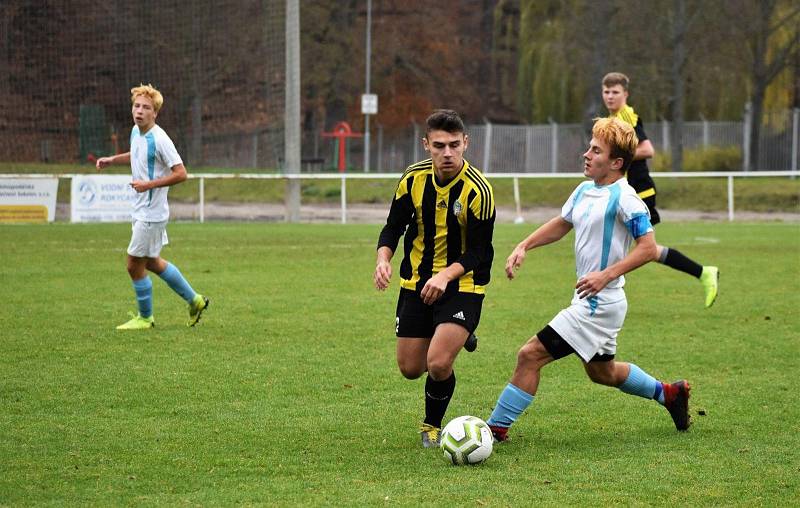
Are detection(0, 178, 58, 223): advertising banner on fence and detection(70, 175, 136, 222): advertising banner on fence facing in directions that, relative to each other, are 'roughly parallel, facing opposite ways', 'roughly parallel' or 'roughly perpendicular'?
roughly parallel

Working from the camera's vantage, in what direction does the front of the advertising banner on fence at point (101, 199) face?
facing the viewer

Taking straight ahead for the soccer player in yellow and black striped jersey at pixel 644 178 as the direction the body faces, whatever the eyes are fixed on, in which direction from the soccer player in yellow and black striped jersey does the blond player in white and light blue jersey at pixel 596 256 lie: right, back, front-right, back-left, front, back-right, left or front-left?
front-left

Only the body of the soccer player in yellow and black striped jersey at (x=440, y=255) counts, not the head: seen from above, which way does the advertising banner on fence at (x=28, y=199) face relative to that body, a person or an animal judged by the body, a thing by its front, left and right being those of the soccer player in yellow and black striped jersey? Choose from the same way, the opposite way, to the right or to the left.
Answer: the same way

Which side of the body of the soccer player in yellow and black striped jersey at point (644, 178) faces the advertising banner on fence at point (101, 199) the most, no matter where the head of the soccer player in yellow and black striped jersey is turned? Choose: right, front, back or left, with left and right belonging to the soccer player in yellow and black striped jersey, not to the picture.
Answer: right

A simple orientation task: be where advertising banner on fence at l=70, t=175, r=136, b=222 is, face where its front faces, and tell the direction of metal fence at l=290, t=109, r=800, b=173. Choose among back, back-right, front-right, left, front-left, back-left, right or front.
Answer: back-left

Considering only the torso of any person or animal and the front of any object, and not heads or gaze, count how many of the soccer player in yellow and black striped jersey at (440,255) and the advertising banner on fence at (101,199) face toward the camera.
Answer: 2

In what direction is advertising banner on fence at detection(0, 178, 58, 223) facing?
toward the camera

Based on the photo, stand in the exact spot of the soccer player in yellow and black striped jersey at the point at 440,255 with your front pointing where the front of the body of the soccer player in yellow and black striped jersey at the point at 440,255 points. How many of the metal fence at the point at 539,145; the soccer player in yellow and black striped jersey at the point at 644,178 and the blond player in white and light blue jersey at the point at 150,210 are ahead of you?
0

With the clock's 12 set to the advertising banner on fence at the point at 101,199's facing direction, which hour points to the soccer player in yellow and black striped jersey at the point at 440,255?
The soccer player in yellow and black striped jersey is roughly at 12 o'clock from the advertising banner on fence.

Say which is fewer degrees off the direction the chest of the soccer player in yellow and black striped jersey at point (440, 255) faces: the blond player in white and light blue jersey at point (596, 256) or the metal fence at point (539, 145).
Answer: the blond player in white and light blue jersey

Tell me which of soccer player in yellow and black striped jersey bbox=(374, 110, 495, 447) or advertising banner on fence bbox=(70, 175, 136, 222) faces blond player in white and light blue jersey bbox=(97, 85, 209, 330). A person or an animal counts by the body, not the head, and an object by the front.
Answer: the advertising banner on fence

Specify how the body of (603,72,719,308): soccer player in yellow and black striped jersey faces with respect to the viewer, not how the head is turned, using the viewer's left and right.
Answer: facing the viewer and to the left of the viewer

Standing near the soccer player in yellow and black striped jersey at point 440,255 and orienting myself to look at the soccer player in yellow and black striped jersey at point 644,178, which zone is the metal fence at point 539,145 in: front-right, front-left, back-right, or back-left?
front-left

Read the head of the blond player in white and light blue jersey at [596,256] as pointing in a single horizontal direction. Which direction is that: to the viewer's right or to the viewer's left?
to the viewer's left

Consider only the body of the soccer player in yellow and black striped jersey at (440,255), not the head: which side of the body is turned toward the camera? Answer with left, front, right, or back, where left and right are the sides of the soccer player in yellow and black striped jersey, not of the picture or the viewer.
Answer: front

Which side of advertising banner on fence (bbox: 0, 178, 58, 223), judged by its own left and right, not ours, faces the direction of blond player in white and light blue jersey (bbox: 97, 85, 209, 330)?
front
